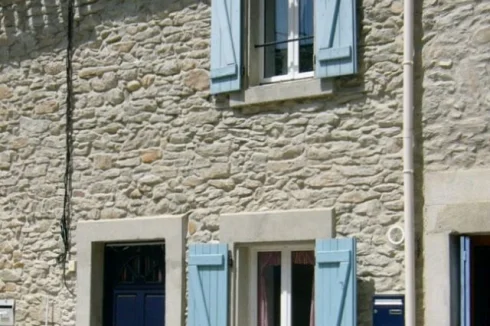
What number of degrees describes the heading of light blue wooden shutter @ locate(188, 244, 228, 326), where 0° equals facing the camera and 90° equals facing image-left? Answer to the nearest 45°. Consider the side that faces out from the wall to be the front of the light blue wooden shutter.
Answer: approximately 0°

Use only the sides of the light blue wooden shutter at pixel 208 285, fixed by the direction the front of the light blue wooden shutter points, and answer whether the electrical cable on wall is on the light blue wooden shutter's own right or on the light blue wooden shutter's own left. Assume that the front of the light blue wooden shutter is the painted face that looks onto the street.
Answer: on the light blue wooden shutter's own right

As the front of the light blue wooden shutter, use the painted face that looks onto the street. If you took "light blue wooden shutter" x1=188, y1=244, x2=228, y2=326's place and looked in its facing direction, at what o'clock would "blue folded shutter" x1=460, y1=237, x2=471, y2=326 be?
The blue folded shutter is roughly at 10 o'clock from the light blue wooden shutter.

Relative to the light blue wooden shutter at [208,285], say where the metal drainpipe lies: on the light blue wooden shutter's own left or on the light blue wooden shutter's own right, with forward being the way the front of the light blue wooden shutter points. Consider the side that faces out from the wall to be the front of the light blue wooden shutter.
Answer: on the light blue wooden shutter's own left

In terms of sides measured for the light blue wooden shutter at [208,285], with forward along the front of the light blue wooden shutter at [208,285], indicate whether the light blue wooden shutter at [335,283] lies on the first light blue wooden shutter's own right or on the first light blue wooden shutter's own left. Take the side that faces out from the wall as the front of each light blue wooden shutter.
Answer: on the first light blue wooden shutter's own left

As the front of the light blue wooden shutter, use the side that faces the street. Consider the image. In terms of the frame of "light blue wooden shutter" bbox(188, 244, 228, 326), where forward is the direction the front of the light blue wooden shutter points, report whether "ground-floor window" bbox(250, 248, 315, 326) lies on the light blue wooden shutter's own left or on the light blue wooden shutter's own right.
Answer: on the light blue wooden shutter's own left
